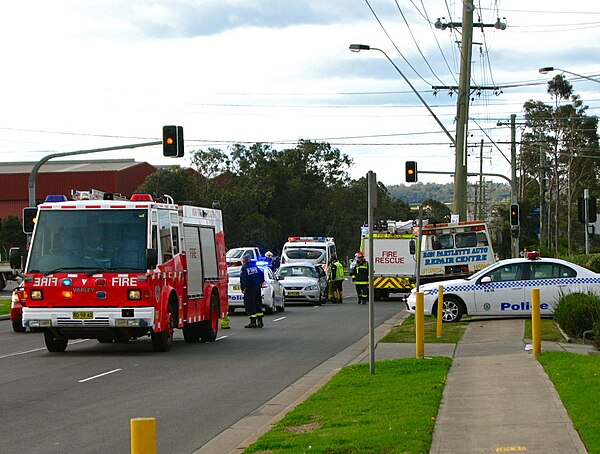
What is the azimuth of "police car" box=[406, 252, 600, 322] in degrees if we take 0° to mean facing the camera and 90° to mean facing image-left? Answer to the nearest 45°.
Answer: approximately 90°

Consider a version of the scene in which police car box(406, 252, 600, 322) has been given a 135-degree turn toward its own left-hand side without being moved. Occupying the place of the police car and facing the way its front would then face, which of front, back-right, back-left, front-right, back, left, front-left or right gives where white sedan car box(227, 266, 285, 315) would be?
back

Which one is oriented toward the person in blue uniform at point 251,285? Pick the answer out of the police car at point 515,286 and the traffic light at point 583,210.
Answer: the police car

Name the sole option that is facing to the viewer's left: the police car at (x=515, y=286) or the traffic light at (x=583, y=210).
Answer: the police car

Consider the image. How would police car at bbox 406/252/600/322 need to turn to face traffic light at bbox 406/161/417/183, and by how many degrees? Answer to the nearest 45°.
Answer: approximately 90° to its right

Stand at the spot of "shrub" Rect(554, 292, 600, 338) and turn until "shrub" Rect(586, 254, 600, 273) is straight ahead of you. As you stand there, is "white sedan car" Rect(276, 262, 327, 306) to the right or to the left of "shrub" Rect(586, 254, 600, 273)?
left
